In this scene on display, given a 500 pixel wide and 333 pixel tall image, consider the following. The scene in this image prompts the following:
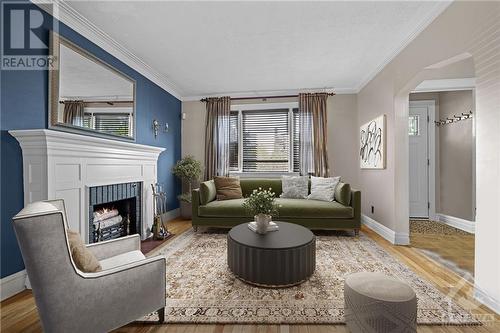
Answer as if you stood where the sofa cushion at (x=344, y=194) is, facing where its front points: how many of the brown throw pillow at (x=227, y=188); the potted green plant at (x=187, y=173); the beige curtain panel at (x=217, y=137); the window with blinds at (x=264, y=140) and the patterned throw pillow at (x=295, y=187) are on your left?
0

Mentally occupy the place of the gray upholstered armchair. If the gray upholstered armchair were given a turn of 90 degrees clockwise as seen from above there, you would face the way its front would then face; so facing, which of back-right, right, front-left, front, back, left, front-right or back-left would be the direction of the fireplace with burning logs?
back-left

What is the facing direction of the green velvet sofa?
toward the camera

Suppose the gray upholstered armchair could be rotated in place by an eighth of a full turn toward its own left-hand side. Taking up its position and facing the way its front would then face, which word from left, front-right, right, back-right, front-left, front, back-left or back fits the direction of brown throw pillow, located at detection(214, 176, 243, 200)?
front-right

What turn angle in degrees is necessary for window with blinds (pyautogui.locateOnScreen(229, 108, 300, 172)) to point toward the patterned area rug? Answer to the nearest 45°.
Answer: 0° — it already faces it

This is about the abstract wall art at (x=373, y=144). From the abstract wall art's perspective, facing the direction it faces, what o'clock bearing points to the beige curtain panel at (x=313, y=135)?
The beige curtain panel is roughly at 2 o'clock from the abstract wall art.

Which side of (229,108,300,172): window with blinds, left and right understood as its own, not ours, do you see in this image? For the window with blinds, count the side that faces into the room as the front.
front

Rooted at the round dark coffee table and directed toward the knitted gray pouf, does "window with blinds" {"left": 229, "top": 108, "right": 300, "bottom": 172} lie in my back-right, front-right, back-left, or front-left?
back-left

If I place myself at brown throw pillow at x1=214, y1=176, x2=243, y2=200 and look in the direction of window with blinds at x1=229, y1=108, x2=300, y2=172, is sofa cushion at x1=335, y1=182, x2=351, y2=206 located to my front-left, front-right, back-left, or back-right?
front-right

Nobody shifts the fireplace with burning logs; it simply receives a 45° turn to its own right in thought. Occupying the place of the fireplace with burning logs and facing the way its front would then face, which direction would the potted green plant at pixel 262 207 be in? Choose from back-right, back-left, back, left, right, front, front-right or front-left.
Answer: front-left

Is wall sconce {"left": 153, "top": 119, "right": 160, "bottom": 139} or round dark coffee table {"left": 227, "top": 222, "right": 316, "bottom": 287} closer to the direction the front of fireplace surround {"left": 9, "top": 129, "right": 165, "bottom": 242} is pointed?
the round dark coffee table

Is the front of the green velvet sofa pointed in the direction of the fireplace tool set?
no

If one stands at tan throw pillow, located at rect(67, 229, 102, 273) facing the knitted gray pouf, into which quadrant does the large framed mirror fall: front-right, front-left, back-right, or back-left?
back-left

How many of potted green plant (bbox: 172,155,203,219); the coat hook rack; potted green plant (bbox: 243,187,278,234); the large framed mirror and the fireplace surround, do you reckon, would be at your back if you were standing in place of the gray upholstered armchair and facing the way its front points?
0

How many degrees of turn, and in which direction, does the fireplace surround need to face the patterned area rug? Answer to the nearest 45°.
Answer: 0° — it already faces it

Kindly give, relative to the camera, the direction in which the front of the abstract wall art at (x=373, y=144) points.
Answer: facing the viewer and to the left of the viewer

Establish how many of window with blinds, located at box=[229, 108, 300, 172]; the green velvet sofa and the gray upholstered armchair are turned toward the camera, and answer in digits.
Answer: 2
